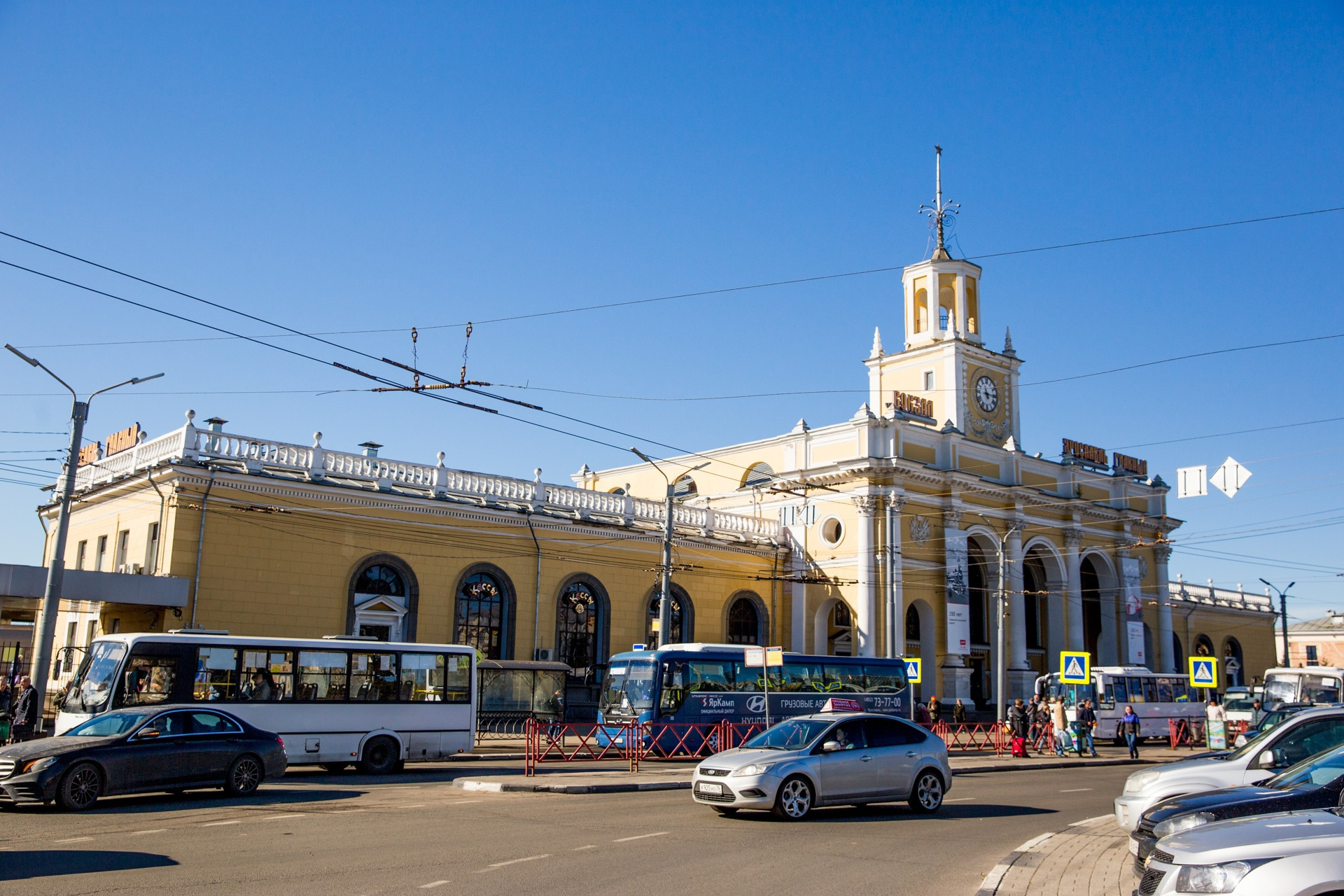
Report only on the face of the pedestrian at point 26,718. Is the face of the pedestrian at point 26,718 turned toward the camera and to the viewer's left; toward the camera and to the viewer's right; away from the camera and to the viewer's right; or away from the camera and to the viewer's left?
toward the camera and to the viewer's left

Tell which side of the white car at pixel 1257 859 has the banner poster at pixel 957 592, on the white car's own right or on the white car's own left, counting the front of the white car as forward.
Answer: on the white car's own right

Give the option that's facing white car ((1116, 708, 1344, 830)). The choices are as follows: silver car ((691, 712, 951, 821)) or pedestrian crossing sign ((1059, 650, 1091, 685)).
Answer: the pedestrian crossing sign

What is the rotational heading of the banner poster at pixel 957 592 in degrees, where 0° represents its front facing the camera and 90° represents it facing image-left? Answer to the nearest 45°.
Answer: approximately 315°

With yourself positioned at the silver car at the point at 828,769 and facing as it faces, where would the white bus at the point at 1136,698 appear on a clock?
The white bus is roughly at 5 o'clock from the silver car.

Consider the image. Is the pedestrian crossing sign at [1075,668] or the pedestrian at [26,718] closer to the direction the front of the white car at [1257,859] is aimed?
the pedestrian

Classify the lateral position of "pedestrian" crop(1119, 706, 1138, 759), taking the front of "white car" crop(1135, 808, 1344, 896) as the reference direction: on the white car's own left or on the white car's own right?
on the white car's own right

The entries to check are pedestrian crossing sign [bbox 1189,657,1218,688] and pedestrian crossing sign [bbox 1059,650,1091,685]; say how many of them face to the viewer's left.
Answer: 0

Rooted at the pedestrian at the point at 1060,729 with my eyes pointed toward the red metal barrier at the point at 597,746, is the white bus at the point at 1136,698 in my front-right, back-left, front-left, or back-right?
back-right

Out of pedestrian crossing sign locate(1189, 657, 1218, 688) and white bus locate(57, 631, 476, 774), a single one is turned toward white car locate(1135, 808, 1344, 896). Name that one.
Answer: the pedestrian crossing sign

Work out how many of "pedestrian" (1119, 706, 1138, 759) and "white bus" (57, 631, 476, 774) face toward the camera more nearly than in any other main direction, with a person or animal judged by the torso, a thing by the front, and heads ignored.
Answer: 1

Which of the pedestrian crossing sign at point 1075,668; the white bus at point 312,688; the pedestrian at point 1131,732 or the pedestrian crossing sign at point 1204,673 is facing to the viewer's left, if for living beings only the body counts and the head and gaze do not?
the white bus

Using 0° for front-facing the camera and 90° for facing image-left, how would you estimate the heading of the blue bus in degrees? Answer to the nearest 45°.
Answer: approximately 45°
